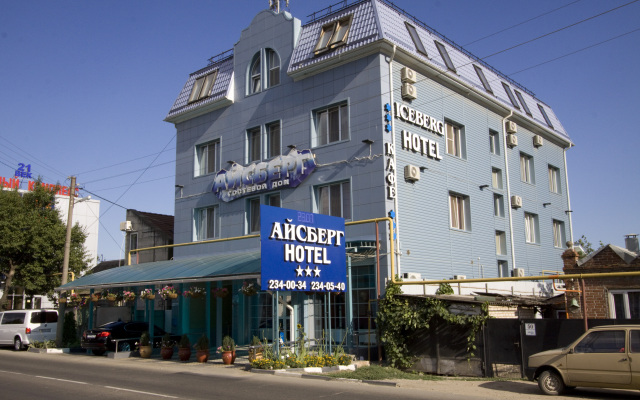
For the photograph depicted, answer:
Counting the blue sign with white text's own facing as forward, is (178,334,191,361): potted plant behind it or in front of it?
behind

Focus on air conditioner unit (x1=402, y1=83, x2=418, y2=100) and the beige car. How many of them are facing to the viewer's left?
1

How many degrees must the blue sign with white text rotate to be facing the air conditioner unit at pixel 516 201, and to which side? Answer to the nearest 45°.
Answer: approximately 90° to its left

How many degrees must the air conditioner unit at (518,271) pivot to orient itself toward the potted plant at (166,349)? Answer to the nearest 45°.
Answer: approximately 90° to its right

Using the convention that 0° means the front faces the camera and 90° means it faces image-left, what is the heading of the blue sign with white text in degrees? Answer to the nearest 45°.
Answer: approximately 315°

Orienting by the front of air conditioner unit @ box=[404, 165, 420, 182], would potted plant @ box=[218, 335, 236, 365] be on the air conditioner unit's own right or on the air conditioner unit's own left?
on the air conditioner unit's own right

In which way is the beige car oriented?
to the viewer's left

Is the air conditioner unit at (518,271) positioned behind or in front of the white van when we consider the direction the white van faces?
behind

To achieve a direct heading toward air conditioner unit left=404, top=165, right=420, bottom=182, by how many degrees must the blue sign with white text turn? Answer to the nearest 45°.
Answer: approximately 90° to its left
